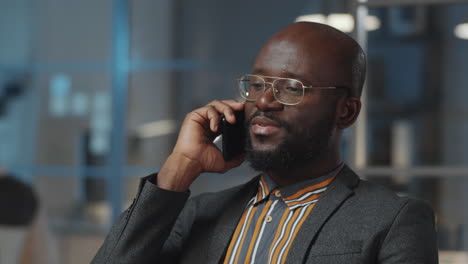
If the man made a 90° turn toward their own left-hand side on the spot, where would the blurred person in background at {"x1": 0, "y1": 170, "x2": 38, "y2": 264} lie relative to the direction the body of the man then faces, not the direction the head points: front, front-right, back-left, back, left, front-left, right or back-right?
back

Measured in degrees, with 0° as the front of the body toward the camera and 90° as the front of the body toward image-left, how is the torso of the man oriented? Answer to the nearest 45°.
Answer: approximately 45°
